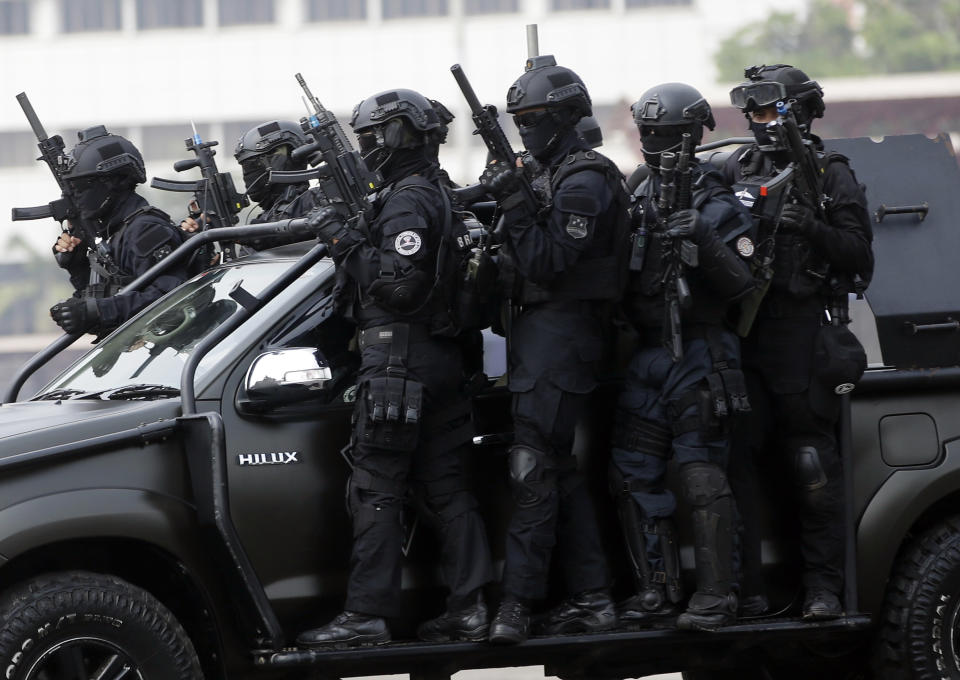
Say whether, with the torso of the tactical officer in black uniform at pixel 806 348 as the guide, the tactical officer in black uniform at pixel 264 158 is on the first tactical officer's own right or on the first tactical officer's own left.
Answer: on the first tactical officer's own right

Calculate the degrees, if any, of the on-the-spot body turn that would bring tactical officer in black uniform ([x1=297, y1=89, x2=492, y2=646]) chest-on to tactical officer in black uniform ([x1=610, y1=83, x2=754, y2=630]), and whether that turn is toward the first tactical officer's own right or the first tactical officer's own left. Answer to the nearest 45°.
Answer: approximately 180°

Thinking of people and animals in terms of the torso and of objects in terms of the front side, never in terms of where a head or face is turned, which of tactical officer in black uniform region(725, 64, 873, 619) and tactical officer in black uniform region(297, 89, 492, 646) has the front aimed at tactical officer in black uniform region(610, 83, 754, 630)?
tactical officer in black uniform region(725, 64, 873, 619)

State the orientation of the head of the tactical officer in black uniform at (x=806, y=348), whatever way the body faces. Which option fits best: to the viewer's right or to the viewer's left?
to the viewer's left

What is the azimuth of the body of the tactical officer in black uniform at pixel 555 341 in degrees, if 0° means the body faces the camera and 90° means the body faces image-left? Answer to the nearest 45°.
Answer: approximately 45°

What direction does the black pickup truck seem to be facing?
to the viewer's left

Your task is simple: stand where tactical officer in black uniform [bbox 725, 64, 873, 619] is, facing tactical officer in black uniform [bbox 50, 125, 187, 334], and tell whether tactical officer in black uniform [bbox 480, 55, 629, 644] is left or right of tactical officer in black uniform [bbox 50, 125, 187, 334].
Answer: left

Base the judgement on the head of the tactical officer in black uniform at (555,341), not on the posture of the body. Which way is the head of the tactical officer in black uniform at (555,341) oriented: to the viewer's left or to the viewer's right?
to the viewer's left

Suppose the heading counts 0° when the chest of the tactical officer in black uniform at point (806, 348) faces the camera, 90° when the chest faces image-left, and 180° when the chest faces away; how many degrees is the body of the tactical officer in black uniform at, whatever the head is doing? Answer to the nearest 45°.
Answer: approximately 45°

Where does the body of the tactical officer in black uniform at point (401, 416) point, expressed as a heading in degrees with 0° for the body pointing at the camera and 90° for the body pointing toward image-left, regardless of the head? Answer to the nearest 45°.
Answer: approximately 90°

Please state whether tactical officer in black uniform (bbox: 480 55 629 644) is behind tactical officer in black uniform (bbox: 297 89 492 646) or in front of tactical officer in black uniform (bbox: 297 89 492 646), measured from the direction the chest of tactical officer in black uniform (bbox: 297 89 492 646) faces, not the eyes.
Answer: behind
